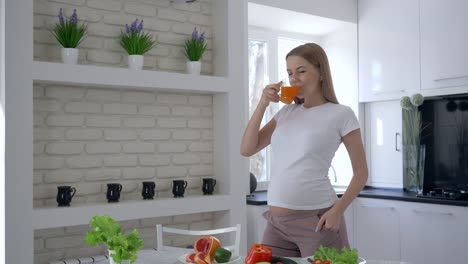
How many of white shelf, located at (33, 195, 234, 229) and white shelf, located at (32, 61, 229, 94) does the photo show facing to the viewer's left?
0

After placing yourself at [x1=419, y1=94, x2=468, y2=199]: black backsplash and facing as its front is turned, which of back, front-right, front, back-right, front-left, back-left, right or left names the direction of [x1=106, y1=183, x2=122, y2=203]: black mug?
front-right

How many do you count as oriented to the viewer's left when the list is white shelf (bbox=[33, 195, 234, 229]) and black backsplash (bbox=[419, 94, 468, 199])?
0

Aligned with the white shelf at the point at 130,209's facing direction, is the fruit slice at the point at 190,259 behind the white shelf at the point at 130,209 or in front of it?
in front

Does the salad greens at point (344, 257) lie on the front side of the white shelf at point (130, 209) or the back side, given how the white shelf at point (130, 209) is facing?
on the front side

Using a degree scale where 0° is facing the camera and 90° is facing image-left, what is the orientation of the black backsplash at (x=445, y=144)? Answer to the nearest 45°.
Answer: approximately 0°

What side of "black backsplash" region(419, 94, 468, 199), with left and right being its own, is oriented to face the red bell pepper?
front
